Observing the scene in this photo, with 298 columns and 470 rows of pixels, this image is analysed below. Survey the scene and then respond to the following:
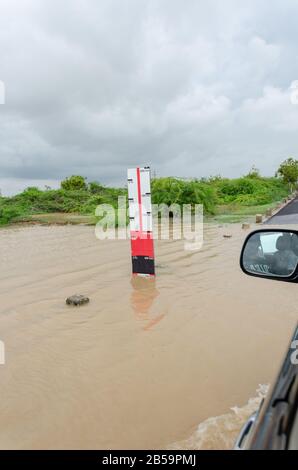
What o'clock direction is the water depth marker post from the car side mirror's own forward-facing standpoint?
The water depth marker post is roughly at 5 o'clock from the car side mirror.

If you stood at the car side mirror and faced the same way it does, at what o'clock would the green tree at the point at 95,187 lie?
The green tree is roughly at 5 o'clock from the car side mirror.

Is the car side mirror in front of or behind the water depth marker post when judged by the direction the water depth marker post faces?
in front

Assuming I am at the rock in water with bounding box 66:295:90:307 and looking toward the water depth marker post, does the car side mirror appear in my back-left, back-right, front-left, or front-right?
back-right

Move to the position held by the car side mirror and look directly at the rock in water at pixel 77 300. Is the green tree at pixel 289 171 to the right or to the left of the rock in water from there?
right

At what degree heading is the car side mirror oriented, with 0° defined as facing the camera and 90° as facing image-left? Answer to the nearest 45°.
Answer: approximately 0°

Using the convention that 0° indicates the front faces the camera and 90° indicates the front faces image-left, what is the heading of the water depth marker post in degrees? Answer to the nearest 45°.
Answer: approximately 0°

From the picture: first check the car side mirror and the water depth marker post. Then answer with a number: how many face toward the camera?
2

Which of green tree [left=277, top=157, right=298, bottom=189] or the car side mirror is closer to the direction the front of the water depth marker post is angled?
the car side mirror

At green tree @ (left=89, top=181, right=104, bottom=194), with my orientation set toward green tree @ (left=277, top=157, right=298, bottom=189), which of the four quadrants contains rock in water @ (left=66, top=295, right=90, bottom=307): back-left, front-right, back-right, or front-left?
back-right

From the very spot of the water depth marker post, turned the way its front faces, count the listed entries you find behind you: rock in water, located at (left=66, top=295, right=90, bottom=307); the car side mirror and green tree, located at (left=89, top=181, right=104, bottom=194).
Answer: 1
